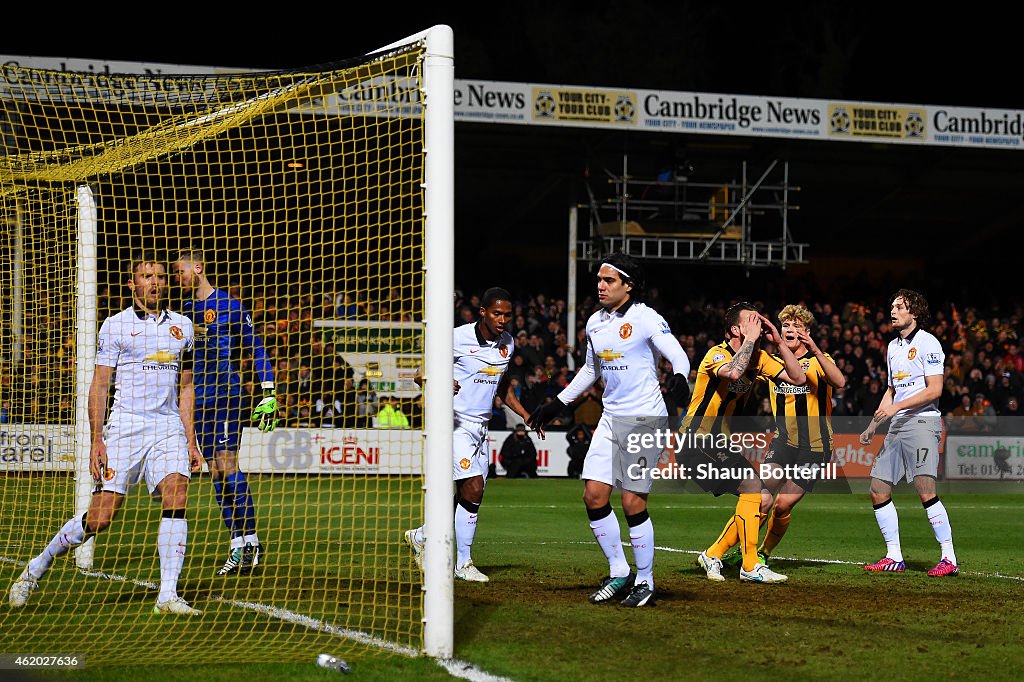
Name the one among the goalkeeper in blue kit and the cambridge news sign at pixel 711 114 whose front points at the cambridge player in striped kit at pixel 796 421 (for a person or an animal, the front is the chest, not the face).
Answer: the cambridge news sign

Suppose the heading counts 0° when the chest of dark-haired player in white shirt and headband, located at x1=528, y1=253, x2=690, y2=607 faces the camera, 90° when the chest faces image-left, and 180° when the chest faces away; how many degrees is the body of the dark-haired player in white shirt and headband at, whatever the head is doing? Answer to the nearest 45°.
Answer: approximately 45°

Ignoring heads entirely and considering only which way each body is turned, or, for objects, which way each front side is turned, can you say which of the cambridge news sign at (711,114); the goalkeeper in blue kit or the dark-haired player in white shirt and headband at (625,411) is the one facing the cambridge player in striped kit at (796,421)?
the cambridge news sign

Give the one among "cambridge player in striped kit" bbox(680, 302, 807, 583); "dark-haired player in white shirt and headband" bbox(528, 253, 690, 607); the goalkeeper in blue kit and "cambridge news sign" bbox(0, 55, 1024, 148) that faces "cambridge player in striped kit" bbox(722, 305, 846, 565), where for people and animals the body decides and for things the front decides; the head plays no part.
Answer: the cambridge news sign

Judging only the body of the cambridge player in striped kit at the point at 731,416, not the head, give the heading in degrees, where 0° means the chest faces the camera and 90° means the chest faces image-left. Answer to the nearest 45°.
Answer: approximately 315°

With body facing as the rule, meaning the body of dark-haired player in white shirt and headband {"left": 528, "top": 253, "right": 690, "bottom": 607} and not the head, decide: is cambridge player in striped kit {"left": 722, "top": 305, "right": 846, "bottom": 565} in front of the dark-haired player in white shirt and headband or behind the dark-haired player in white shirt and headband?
behind

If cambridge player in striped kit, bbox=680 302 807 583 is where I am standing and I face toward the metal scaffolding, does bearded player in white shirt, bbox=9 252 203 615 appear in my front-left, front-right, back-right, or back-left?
back-left

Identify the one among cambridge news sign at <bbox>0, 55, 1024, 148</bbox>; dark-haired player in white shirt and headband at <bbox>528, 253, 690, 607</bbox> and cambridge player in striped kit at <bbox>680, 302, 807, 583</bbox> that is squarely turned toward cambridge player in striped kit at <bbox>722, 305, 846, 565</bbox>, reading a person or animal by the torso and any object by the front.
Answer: the cambridge news sign

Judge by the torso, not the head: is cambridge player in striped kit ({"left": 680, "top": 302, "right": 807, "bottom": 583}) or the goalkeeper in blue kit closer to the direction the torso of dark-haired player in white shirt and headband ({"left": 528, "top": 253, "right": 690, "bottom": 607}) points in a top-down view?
the goalkeeper in blue kit
